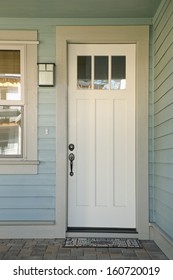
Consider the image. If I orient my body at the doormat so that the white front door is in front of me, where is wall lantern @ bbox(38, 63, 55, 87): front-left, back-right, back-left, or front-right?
front-left

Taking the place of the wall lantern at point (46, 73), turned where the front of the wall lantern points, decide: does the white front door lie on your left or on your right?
on your left

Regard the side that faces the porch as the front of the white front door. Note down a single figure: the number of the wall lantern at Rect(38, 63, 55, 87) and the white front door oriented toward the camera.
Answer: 2

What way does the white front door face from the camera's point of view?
toward the camera

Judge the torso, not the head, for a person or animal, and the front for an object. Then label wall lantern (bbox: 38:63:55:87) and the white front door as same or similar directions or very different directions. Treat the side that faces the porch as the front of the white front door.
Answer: same or similar directions

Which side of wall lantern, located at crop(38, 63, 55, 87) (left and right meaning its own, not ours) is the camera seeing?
front
